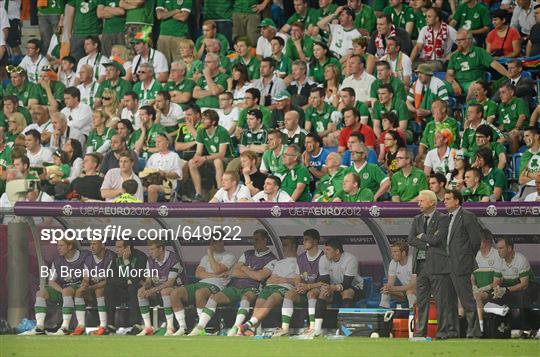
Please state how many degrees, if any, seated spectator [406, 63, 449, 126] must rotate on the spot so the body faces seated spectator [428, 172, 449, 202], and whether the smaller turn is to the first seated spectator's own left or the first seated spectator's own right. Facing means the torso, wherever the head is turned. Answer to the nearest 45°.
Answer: approximately 45° to the first seated spectator's own left

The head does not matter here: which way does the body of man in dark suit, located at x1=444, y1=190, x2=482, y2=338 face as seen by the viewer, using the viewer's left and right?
facing the viewer and to the left of the viewer

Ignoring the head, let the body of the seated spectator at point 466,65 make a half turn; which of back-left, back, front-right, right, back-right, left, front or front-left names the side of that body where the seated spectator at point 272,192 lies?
back

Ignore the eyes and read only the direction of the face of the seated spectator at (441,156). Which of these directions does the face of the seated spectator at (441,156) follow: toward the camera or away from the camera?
toward the camera

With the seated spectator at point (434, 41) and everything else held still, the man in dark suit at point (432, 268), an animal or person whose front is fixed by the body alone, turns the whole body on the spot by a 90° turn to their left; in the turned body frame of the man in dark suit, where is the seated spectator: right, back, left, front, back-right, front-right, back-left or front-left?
back-left

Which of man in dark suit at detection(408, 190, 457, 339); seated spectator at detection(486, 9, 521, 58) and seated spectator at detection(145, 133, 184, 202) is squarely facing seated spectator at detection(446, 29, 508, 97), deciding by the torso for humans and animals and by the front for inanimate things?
seated spectator at detection(486, 9, 521, 58)

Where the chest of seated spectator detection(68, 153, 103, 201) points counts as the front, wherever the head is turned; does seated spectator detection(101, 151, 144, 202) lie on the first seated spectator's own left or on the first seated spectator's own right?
on the first seated spectator's own left

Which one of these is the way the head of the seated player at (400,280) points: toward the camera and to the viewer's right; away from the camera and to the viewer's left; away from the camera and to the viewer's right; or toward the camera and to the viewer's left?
toward the camera and to the viewer's left

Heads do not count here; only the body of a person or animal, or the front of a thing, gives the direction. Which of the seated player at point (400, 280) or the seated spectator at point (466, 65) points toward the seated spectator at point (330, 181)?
the seated spectator at point (466, 65)

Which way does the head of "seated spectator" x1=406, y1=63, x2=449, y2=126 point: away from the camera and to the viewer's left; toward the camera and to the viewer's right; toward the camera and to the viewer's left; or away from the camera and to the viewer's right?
toward the camera and to the viewer's left
